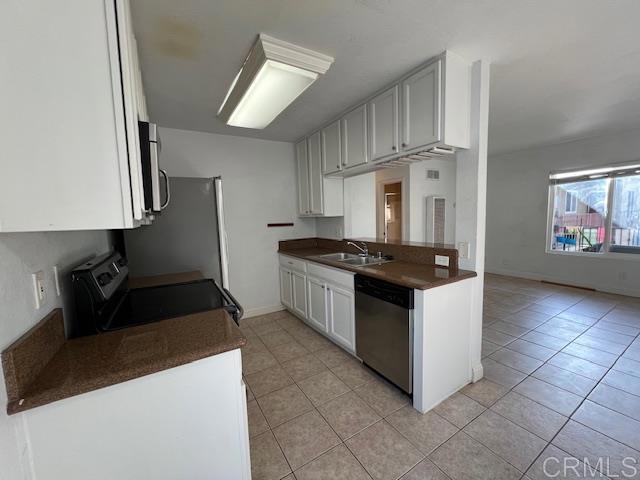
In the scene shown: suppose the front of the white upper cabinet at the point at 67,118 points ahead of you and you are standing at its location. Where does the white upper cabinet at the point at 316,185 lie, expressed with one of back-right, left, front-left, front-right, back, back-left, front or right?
front-left

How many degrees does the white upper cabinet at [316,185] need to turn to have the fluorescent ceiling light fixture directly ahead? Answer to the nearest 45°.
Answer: approximately 45° to its left

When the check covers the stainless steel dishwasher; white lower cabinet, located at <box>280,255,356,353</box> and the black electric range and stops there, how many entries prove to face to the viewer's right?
1

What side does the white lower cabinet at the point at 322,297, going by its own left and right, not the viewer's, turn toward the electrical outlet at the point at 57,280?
front

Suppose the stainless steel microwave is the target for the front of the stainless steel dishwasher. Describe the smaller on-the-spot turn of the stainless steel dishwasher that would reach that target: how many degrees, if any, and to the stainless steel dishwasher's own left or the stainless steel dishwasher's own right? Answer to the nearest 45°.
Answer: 0° — it already faces it

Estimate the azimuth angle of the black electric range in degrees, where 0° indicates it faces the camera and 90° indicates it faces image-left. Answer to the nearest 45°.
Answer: approximately 270°

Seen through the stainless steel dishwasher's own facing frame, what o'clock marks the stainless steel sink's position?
The stainless steel sink is roughly at 4 o'clock from the stainless steel dishwasher.

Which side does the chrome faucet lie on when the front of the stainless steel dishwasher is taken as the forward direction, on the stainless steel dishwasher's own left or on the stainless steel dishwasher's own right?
on the stainless steel dishwasher's own right

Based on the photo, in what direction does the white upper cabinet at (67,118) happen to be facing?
to the viewer's right

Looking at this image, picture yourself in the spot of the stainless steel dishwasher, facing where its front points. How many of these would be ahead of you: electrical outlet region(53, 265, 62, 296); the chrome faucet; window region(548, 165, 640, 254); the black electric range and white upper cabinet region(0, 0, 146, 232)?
3

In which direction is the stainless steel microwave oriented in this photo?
to the viewer's right

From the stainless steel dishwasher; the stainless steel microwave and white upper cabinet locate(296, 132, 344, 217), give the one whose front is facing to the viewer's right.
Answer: the stainless steel microwave

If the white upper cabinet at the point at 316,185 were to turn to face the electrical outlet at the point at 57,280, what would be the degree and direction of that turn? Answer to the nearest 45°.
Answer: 0° — it already faces it

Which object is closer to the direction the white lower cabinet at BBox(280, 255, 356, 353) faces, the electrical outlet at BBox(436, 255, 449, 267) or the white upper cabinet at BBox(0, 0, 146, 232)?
the white upper cabinet
